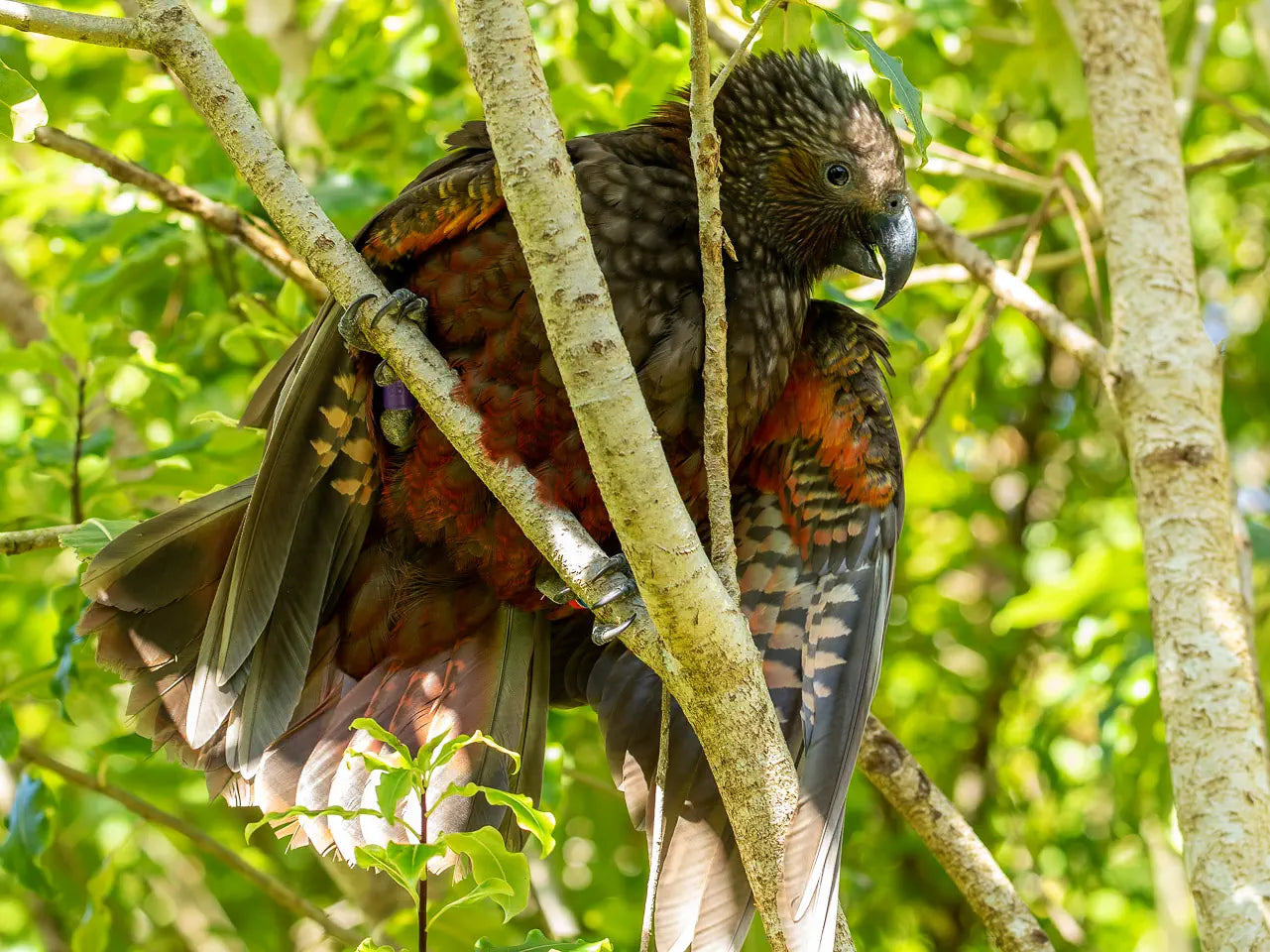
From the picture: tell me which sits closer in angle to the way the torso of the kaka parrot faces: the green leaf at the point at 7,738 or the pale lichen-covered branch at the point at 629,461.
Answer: the pale lichen-covered branch

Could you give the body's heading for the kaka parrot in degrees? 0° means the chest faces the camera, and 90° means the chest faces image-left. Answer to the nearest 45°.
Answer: approximately 315°

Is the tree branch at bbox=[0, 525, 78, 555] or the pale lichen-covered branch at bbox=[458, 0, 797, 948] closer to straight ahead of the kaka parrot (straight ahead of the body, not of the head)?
the pale lichen-covered branch

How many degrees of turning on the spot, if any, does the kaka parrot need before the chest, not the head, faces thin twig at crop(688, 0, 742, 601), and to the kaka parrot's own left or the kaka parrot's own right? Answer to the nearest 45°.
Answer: approximately 45° to the kaka parrot's own right

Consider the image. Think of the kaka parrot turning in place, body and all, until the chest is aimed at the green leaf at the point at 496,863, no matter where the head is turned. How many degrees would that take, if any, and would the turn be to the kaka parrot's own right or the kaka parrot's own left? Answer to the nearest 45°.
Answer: approximately 45° to the kaka parrot's own right

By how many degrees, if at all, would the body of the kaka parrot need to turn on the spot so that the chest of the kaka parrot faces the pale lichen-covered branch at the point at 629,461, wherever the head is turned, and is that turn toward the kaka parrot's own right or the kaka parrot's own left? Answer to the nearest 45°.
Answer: approximately 45° to the kaka parrot's own right

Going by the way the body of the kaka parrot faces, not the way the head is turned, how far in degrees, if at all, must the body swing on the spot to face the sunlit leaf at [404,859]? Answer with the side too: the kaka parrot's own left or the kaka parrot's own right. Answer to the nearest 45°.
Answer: approximately 45° to the kaka parrot's own right

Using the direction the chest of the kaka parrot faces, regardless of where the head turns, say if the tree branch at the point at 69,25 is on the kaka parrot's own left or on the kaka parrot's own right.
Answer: on the kaka parrot's own right
